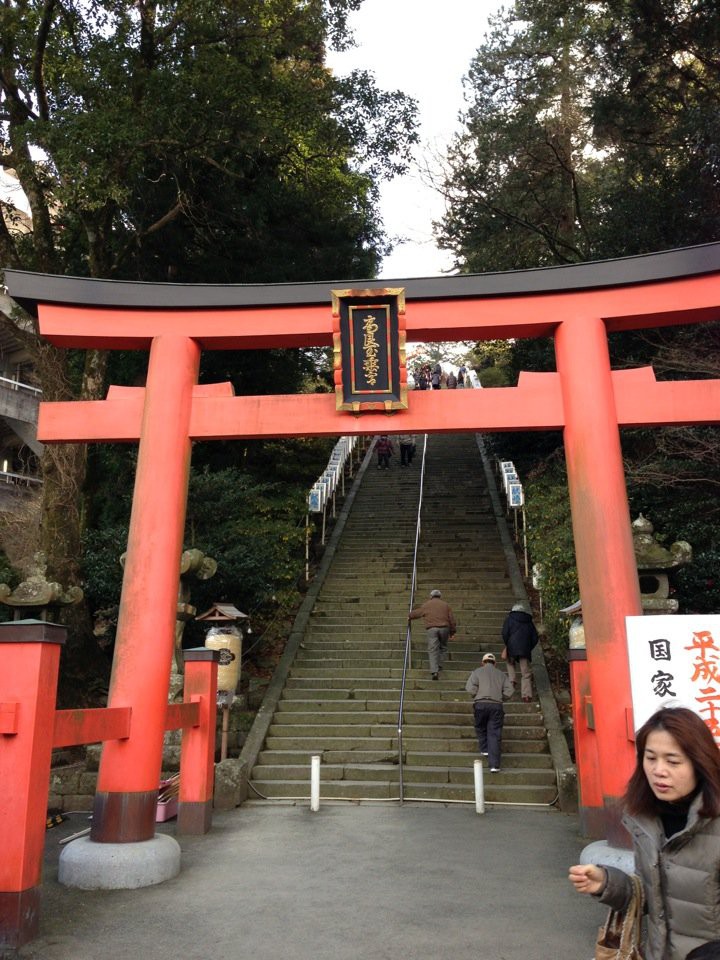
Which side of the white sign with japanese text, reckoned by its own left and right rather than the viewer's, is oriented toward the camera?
front

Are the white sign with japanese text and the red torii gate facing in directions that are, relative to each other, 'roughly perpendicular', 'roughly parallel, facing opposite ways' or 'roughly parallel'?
roughly parallel

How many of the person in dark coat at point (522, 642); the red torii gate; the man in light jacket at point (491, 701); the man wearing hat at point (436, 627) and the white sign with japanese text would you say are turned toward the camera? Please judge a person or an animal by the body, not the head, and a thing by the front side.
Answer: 2

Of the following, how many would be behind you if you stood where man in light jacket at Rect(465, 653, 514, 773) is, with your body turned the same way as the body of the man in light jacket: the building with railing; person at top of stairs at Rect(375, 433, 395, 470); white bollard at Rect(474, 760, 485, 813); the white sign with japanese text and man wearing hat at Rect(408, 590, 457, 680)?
2

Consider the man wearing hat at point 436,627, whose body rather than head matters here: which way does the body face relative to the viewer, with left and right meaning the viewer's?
facing away from the viewer

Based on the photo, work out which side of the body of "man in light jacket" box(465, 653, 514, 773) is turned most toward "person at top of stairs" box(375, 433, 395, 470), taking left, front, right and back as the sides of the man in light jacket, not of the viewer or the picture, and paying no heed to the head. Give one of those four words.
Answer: front

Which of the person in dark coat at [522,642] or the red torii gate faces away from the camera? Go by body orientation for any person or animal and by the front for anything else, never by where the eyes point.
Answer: the person in dark coat

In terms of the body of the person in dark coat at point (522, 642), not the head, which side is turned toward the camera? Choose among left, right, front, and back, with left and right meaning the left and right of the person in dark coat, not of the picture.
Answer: back

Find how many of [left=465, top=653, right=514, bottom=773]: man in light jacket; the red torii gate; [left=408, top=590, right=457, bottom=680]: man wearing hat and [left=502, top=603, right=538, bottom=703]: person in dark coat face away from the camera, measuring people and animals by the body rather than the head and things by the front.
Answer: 3

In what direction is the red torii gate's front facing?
toward the camera

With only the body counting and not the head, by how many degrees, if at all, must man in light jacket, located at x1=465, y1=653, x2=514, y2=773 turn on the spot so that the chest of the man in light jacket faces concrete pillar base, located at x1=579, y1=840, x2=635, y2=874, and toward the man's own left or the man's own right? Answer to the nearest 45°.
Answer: approximately 180°

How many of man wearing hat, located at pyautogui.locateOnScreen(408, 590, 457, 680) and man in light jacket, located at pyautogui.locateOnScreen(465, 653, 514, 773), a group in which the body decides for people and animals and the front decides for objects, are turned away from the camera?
2

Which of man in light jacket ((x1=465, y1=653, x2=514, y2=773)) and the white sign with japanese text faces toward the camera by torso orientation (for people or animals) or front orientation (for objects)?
the white sign with japanese text

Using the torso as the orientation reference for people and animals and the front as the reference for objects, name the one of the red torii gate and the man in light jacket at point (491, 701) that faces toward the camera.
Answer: the red torii gate

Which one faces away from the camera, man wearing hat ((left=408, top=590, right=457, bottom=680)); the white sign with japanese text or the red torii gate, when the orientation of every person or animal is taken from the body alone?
the man wearing hat

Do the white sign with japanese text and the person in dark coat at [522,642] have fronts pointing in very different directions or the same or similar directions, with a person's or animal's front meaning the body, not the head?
very different directions
